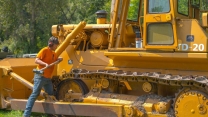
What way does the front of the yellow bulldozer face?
to the viewer's left
